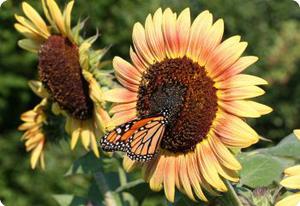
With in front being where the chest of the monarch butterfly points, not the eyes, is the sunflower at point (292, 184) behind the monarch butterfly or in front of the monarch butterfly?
in front

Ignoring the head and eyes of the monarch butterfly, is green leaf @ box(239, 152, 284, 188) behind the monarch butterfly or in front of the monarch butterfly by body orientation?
in front

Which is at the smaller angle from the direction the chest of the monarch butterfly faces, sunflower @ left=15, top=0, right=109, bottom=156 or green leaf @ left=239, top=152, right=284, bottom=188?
the green leaf

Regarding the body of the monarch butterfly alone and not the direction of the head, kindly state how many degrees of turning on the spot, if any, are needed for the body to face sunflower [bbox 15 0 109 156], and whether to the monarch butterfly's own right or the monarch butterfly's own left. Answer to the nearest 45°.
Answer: approximately 135° to the monarch butterfly's own left

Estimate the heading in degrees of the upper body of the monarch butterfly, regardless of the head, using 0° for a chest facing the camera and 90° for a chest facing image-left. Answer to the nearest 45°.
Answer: approximately 270°
